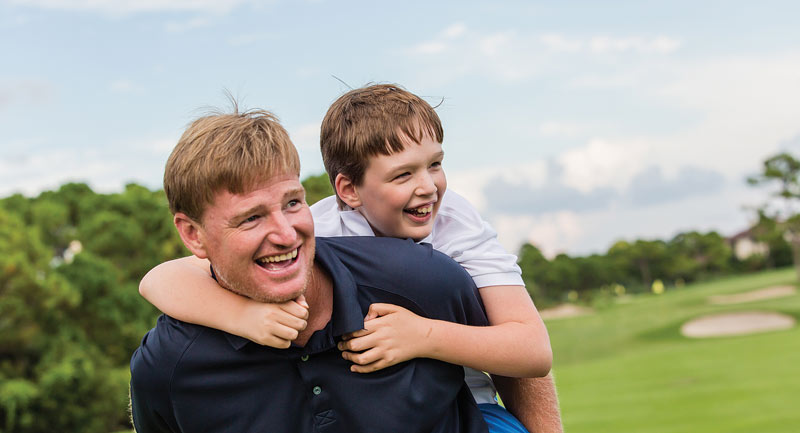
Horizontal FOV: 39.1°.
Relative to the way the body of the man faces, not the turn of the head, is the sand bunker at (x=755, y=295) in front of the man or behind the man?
behind

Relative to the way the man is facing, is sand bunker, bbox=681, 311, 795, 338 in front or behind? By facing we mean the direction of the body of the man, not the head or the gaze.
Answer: behind

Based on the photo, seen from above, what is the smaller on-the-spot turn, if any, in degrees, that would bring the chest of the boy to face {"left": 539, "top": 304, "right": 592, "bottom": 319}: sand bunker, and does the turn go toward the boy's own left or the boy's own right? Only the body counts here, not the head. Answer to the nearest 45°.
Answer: approximately 180°

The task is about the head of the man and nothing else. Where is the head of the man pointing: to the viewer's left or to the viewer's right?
to the viewer's right

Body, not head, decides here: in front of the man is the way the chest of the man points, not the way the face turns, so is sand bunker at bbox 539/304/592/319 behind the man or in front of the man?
behind

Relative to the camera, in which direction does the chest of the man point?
toward the camera

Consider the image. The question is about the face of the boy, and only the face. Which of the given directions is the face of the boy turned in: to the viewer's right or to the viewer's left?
to the viewer's right

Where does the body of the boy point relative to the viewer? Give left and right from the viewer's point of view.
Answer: facing the viewer
